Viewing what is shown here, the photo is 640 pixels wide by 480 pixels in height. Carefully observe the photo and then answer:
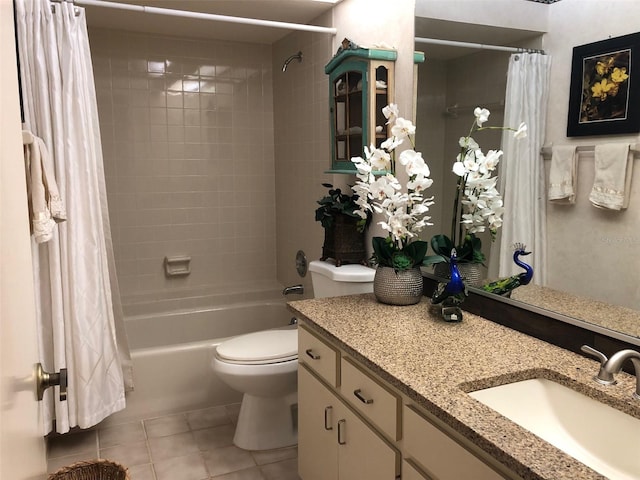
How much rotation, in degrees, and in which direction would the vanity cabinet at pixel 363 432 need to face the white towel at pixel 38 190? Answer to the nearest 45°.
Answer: approximately 45° to its right

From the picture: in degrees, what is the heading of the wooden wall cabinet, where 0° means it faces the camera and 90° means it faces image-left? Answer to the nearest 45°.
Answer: approximately 45°

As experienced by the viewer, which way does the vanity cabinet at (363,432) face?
facing the viewer and to the left of the viewer

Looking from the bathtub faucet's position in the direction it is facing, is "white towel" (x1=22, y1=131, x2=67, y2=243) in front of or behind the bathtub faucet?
in front

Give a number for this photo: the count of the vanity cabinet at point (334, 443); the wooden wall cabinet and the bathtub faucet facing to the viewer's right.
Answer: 0

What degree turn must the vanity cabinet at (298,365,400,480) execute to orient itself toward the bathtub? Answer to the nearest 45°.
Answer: approximately 90° to its right

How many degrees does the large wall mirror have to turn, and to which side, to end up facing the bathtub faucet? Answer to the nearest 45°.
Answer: approximately 90° to its right

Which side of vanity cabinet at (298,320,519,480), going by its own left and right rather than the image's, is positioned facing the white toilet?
right
